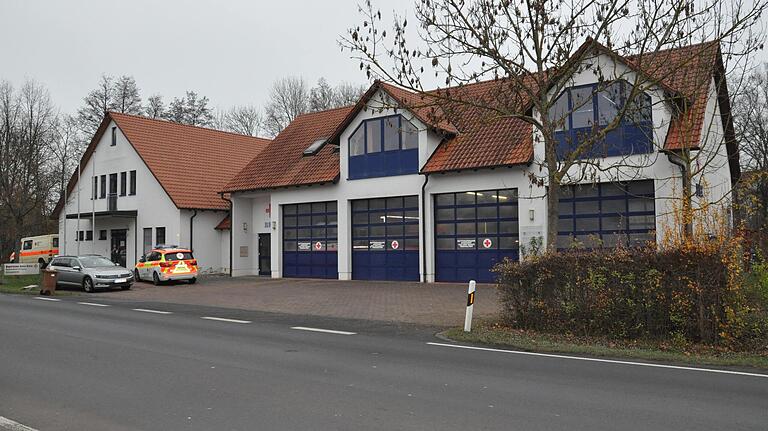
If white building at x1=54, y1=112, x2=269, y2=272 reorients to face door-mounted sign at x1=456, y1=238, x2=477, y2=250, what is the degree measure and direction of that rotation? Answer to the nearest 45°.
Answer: approximately 90° to its left

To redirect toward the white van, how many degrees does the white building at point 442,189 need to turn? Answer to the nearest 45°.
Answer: approximately 90° to its right

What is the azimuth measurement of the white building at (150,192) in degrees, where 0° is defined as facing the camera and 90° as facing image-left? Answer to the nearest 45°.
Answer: approximately 45°

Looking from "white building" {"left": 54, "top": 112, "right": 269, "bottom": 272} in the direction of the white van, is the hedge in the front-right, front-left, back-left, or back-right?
back-left

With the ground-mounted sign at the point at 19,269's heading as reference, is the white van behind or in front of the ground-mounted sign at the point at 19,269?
behind

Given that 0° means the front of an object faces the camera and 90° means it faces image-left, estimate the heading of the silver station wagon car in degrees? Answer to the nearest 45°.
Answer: approximately 315°

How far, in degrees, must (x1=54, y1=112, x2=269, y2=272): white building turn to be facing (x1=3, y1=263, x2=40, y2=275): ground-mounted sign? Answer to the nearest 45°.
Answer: approximately 45° to its right

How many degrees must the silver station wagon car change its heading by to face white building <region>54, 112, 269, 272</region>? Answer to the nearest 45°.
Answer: approximately 135° to its left

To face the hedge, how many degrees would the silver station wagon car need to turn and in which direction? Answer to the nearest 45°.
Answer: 0° — it already faces it
